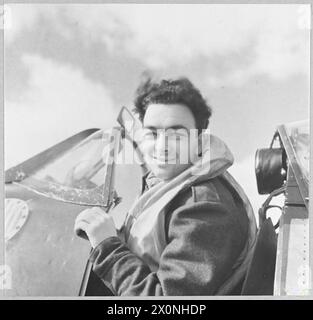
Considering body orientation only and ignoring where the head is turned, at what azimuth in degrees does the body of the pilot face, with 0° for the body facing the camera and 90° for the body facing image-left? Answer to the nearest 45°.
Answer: approximately 45°
